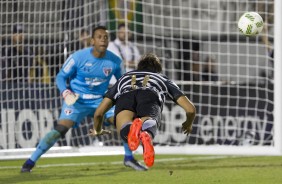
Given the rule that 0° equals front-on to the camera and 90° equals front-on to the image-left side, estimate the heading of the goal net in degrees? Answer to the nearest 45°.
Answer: approximately 0°
